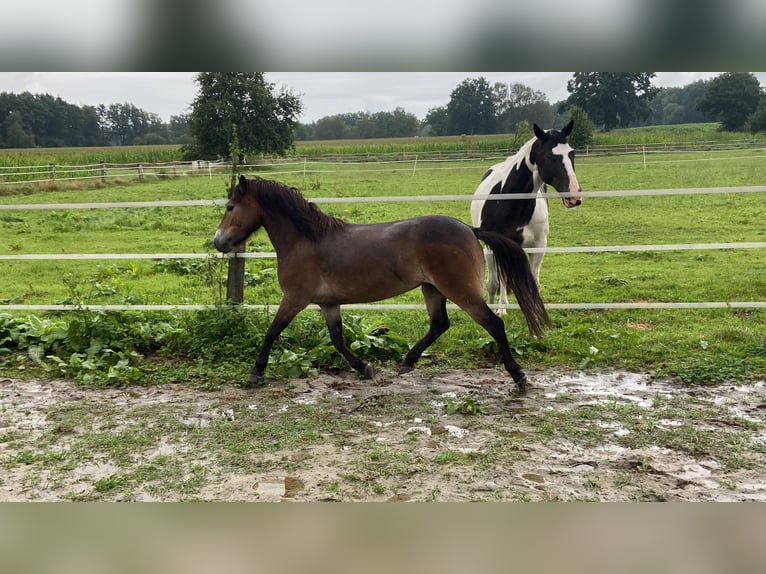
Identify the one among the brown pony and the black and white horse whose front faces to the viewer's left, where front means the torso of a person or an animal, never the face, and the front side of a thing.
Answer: the brown pony

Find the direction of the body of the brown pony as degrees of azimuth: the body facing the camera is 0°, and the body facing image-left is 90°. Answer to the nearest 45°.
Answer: approximately 90°

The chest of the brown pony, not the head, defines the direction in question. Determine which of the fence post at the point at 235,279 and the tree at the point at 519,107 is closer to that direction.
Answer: the fence post

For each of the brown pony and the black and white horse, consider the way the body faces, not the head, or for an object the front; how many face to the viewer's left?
1

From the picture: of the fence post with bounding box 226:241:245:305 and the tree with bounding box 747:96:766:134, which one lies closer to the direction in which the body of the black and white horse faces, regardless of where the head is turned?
the fence post
